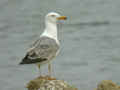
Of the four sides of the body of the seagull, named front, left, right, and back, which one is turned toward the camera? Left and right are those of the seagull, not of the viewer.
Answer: right
